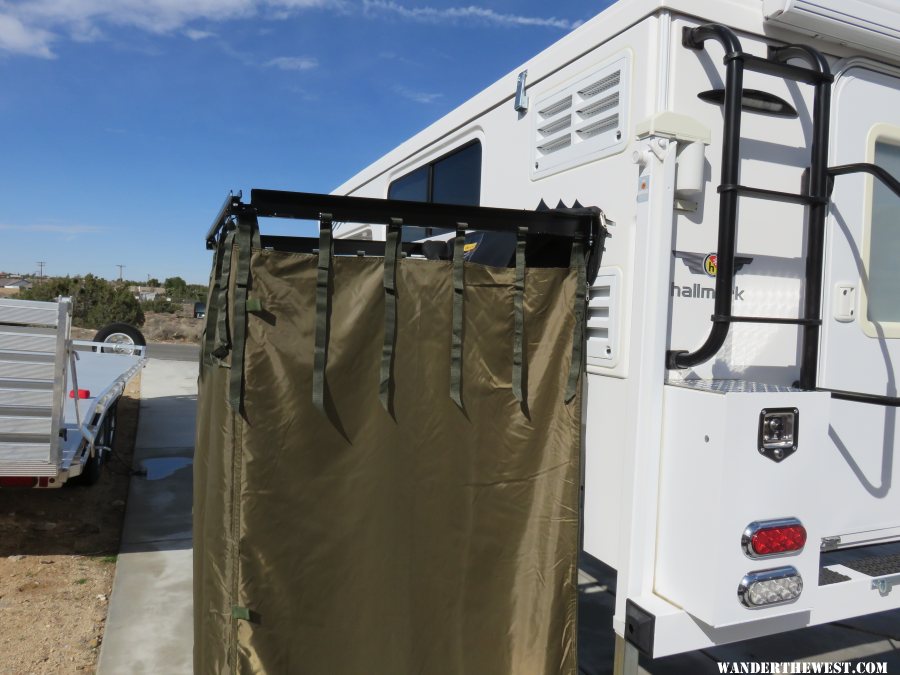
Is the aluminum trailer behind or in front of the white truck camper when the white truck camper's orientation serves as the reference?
in front

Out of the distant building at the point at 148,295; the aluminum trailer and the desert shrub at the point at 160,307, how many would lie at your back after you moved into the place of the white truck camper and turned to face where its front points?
0

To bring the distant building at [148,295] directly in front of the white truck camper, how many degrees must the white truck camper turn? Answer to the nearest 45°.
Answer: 0° — it already faces it

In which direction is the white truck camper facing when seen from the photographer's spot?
facing away from the viewer and to the left of the viewer

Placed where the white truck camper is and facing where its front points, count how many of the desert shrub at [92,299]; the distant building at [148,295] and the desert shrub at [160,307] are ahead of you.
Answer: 3

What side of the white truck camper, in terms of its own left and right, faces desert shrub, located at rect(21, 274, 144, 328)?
front

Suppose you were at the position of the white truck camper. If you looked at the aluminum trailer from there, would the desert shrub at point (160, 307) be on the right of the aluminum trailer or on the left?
right

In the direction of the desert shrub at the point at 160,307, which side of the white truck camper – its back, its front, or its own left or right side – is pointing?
front
